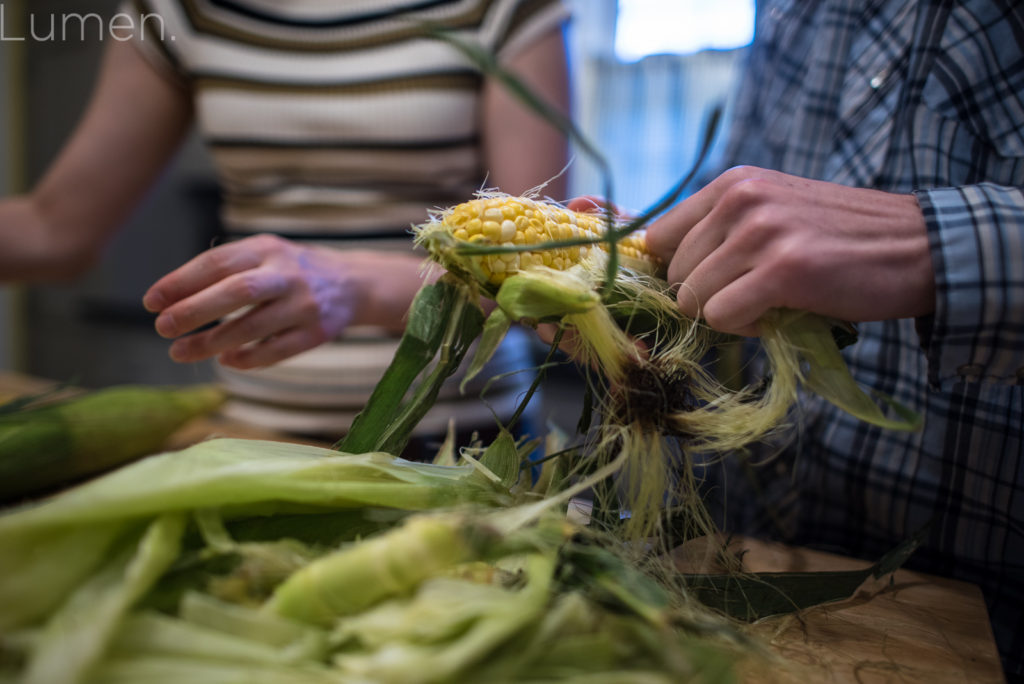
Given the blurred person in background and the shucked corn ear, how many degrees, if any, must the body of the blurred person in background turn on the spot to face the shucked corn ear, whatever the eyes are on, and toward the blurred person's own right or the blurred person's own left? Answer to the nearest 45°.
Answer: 0° — they already face it

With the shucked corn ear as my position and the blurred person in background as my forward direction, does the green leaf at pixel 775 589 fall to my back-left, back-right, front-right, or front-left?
back-right

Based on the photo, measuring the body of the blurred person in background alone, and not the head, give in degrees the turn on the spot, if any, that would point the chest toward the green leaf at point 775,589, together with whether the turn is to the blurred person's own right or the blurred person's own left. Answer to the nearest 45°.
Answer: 0° — they already face it

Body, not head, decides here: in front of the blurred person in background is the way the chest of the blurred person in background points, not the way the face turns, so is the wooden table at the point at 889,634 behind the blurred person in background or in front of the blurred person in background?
in front

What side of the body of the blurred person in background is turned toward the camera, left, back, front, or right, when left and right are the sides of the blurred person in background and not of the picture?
front
